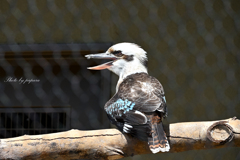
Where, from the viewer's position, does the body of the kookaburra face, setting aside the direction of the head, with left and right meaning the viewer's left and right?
facing away from the viewer and to the left of the viewer
